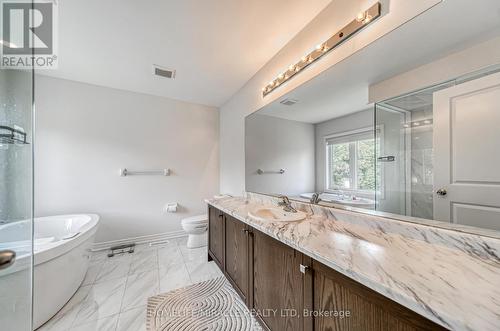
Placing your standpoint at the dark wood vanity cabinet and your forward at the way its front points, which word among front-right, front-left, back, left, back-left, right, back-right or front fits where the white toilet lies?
right

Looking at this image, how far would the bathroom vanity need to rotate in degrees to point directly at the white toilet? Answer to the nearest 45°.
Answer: approximately 90° to its right

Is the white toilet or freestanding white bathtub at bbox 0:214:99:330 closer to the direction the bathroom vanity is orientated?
the freestanding white bathtub

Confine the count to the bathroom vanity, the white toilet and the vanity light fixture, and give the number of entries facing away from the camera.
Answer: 0

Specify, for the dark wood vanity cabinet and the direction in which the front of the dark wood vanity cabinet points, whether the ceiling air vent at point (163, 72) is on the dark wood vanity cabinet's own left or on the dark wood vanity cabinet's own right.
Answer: on the dark wood vanity cabinet's own right

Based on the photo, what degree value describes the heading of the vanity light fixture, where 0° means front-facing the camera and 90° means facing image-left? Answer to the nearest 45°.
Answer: approximately 45°

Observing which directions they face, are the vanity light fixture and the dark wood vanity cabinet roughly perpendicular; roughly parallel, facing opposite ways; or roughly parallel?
roughly parallel

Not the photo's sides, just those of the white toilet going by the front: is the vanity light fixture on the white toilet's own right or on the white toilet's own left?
on the white toilet's own left

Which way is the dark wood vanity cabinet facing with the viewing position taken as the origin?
facing the viewer and to the left of the viewer

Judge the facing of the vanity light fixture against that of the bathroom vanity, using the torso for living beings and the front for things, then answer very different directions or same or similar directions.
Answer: same or similar directions

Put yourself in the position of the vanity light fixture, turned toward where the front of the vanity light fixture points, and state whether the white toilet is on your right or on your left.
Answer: on your right

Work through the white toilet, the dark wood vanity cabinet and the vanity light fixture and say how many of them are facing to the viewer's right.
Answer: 0
